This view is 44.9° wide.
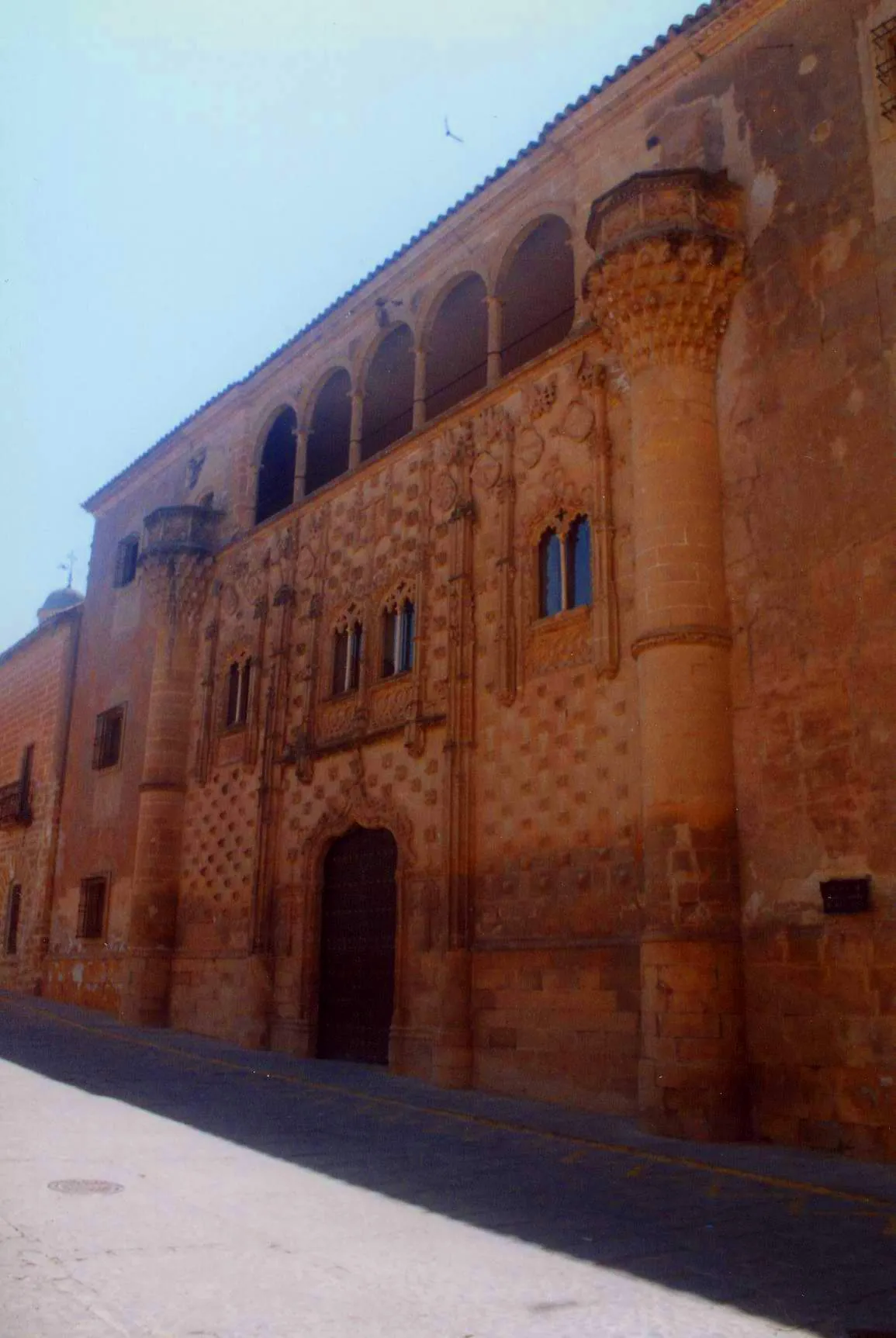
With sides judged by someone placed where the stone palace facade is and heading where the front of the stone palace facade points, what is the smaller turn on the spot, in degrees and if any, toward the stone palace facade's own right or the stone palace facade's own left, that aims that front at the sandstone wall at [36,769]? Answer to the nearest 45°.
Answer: approximately 90° to the stone palace facade's own right

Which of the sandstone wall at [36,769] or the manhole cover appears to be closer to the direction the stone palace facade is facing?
the manhole cover

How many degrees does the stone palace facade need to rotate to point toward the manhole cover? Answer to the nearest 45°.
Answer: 0° — it already faces it

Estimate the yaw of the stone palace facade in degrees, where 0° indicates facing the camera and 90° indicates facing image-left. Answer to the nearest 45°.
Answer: approximately 45°
